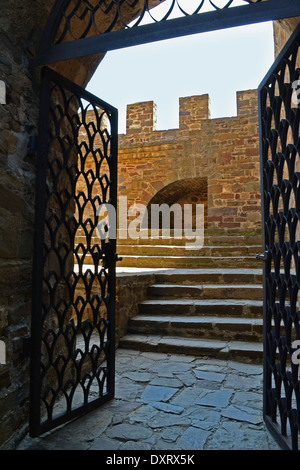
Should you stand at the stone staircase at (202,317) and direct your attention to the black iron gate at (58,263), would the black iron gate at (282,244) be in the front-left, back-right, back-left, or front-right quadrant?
front-left

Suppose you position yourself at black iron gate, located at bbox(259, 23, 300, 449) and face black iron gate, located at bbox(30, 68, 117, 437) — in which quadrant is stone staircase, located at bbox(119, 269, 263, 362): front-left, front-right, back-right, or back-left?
front-right

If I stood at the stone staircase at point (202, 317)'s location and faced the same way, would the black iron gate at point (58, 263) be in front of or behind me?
in front

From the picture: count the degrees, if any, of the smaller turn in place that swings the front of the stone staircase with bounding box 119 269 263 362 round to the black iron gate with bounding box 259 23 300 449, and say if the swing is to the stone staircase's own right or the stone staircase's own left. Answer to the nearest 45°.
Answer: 0° — it already faces it

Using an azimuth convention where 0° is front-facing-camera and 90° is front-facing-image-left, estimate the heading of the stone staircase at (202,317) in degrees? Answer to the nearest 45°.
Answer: approximately 0°

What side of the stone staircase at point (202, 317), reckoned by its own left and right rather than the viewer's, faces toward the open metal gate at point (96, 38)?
front
